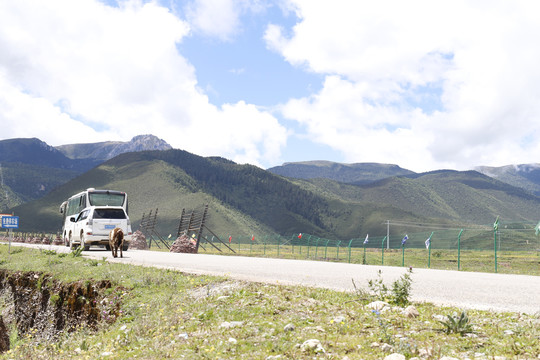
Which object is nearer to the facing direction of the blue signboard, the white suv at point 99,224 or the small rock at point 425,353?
the small rock

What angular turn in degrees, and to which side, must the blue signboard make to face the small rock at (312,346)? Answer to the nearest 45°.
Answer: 0° — it already faces it

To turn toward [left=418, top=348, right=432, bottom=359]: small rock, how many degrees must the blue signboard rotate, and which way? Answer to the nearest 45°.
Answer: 0° — it already faces it

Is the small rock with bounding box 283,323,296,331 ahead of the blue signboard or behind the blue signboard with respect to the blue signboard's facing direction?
ahead

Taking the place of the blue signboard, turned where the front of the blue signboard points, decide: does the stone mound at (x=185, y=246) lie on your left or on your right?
on your left

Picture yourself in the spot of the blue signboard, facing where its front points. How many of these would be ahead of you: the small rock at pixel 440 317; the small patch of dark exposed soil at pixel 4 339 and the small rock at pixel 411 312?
3

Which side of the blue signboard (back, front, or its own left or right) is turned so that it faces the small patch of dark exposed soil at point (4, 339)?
front

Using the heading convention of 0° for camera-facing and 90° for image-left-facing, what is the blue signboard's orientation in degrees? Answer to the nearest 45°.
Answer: approximately 0°

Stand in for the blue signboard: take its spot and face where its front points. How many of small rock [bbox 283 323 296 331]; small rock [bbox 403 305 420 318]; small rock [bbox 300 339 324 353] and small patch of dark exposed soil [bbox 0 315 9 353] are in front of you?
4

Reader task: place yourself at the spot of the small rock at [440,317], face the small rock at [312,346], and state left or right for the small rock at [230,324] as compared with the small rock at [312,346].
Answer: right

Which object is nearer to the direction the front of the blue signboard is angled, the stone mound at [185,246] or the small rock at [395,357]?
the small rock

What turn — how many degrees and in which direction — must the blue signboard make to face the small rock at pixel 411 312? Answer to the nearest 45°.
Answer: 0° — it already faces it

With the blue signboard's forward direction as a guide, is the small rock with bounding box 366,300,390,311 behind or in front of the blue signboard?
in front

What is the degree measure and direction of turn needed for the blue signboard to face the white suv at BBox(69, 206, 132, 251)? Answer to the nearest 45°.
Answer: approximately 45° to its left

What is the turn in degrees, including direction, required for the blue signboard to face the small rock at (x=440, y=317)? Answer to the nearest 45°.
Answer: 0° — it already faces it
